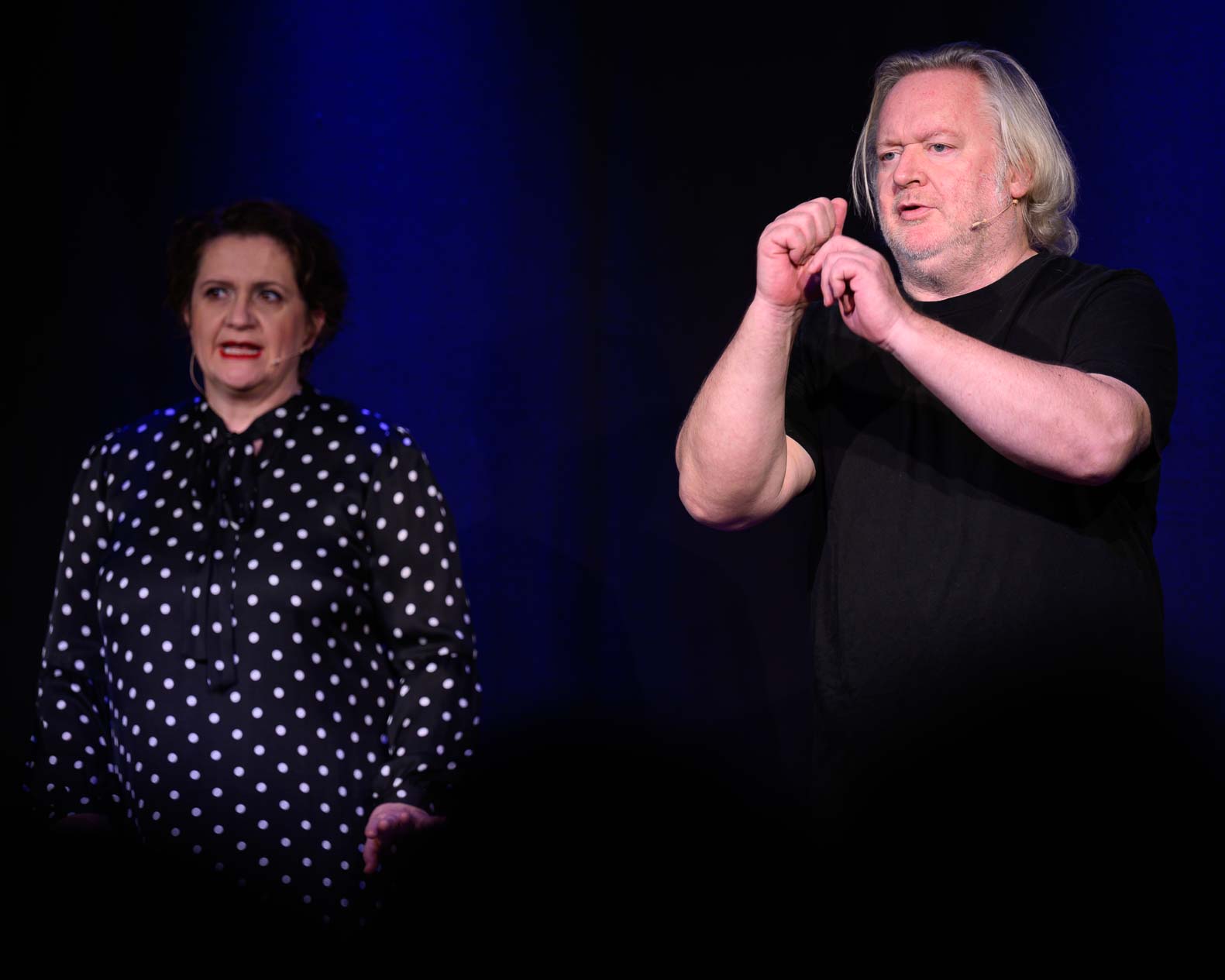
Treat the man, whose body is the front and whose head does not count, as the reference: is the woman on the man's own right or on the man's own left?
on the man's own right

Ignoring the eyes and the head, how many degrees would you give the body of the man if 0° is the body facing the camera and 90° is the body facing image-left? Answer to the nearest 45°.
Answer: approximately 45°

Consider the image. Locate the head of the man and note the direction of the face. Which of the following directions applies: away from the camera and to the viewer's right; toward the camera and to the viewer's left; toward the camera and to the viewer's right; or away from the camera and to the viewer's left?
toward the camera and to the viewer's left
